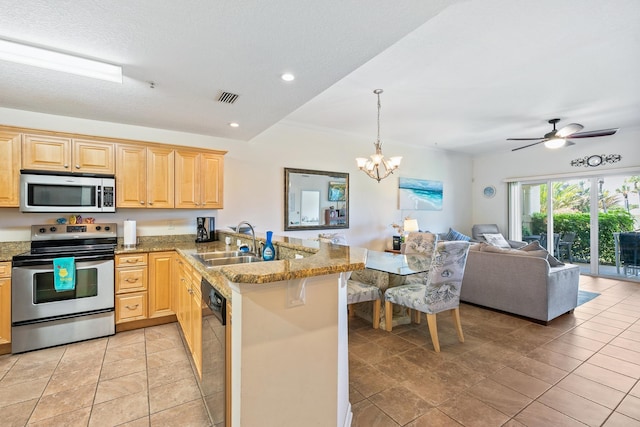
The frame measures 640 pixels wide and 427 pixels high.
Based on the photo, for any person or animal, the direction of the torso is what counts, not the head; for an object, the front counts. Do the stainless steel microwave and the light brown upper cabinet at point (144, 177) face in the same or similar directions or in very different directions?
same or similar directions

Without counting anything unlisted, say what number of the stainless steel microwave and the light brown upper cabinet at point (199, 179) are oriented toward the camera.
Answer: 2

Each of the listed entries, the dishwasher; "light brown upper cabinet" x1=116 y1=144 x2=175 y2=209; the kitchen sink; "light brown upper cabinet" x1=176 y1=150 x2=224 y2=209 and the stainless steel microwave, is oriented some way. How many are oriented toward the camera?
3

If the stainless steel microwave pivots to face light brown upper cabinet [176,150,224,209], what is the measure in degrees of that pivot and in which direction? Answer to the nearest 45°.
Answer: approximately 90° to its left

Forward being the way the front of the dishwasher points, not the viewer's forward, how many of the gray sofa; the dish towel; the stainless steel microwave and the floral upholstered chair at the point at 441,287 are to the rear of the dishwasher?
2

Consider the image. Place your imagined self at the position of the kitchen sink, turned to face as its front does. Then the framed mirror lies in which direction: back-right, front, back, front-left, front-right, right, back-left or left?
back-right

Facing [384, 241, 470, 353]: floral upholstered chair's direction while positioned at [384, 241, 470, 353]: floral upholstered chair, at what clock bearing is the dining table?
The dining table is roughly at 12 o'clock from the floral upholstered chair.

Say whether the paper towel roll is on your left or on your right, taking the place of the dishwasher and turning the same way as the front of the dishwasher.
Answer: on your right

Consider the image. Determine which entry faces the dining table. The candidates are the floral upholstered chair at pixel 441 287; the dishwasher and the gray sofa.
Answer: the floral upholstered chair

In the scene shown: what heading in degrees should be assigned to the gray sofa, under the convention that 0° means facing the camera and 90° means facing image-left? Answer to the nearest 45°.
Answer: approximately 225°

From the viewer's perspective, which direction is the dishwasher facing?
to the viewer's left

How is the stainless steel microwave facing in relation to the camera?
toward the camera

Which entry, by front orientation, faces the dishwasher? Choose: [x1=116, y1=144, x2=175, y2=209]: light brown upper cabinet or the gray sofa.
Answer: the light brown upper cabinet

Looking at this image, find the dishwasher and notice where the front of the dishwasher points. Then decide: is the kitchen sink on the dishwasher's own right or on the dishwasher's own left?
on the dishwasher's own right

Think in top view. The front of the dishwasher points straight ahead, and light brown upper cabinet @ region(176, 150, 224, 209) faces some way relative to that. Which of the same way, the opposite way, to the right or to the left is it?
to the left

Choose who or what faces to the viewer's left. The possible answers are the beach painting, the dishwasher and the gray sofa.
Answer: the dishwasher

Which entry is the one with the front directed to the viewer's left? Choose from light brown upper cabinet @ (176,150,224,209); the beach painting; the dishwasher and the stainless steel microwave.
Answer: the dishwasher

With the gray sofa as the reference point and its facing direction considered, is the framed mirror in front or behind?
behind

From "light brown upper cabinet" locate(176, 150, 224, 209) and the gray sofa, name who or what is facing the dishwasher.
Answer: the light brown upper cabinet

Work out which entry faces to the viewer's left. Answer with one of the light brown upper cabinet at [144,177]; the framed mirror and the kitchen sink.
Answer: the kitchen sink
